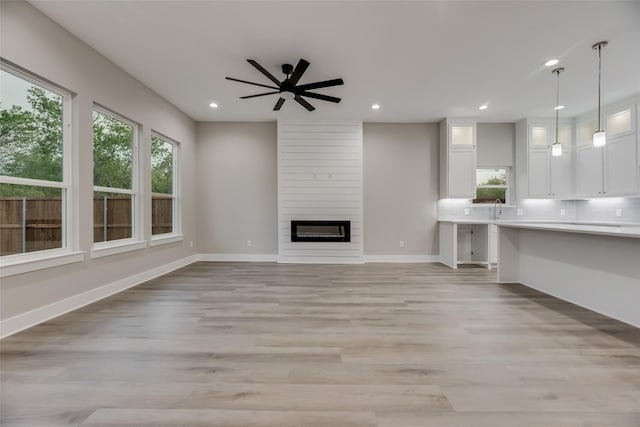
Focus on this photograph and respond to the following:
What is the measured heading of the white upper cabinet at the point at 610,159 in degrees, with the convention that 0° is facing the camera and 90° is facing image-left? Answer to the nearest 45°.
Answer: approximately 45°

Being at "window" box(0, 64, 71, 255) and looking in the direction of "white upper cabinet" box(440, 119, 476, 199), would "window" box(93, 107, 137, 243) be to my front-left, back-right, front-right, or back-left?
front-left

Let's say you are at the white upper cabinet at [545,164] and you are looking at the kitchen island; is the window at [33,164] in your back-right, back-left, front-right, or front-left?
front-right

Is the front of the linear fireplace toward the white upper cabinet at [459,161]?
no

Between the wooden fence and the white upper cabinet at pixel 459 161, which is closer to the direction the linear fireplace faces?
the wooden fence

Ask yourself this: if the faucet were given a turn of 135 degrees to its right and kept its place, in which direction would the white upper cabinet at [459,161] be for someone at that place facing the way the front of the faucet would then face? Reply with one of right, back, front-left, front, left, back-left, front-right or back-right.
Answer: left

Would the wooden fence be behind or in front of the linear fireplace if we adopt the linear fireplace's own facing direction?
in front

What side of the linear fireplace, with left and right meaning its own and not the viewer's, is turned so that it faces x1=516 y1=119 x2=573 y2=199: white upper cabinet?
left

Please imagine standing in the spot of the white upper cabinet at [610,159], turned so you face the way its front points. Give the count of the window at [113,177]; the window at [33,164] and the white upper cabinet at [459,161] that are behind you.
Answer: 0

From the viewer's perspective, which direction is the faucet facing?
toward the camera

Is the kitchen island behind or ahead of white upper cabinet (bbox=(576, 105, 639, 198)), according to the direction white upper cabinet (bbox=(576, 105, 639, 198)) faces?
ahead

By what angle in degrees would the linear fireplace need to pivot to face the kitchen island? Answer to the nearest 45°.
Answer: approximately 45° to its left

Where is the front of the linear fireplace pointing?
toward the camera

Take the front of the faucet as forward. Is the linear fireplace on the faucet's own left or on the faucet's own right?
on the faucet's own right

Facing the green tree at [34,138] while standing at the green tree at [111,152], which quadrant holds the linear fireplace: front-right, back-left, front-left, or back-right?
back-left
